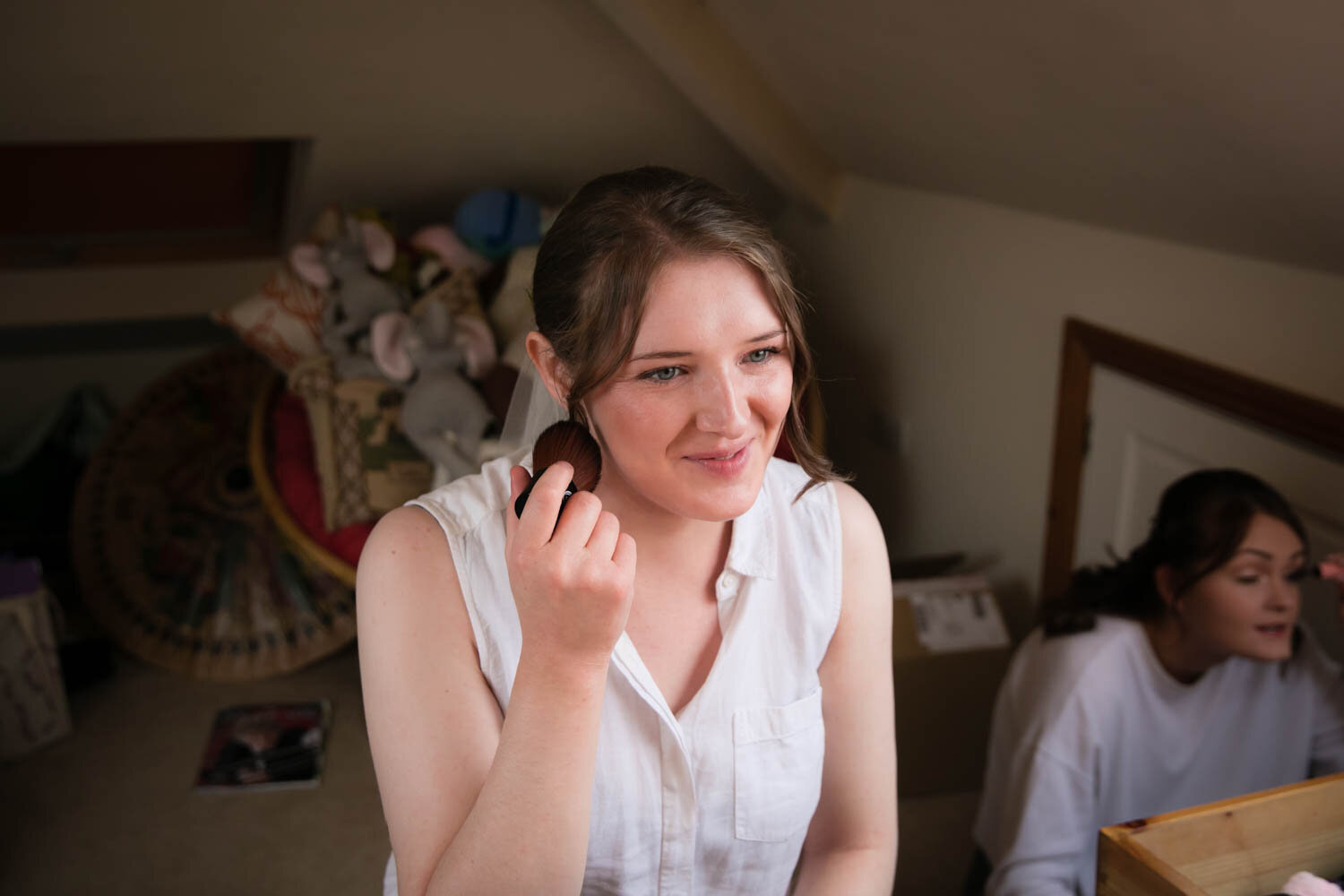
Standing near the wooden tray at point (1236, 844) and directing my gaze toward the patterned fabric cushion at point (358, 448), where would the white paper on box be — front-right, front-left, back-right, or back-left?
front-right
